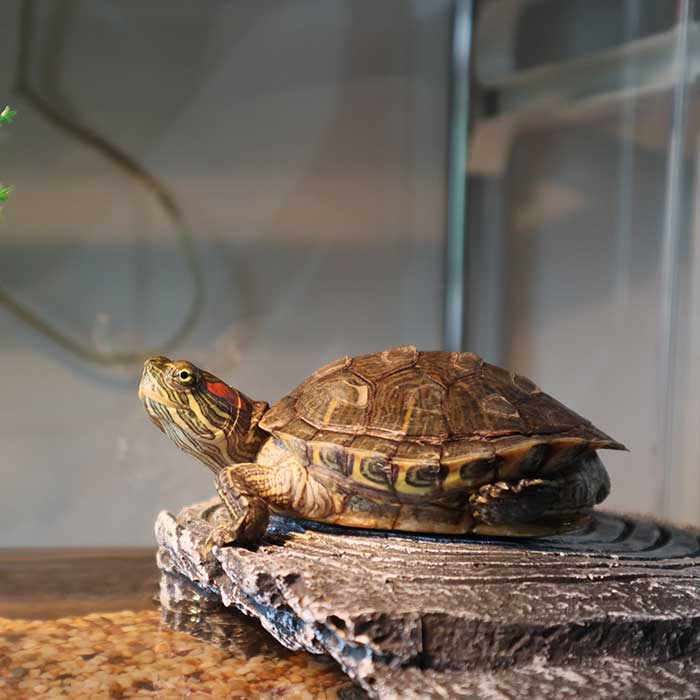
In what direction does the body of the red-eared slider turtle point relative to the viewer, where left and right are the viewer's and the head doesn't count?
facing to the left of the viewer
